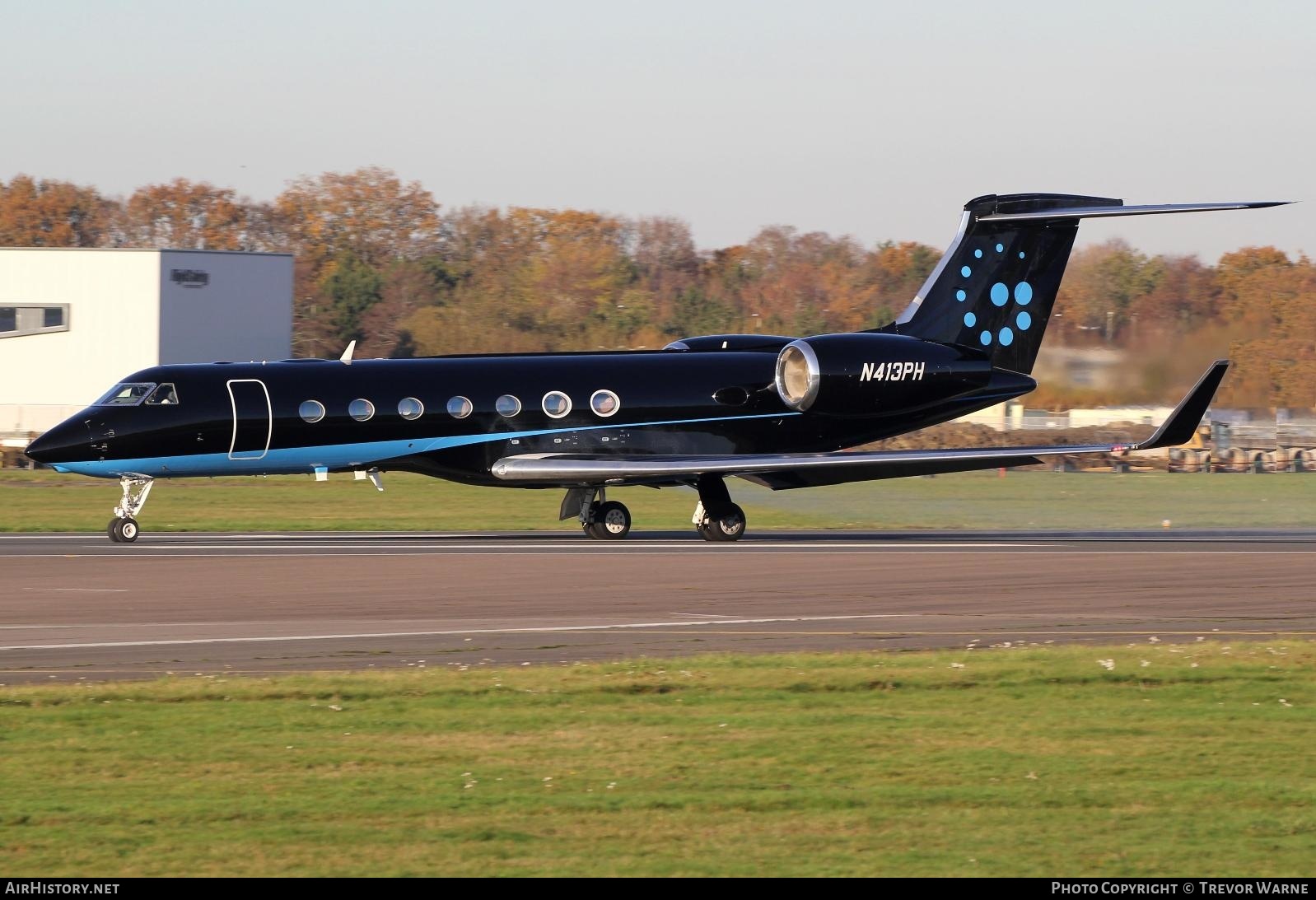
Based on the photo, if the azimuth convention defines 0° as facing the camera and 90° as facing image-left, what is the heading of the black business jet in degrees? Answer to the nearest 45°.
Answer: approximately 45°
